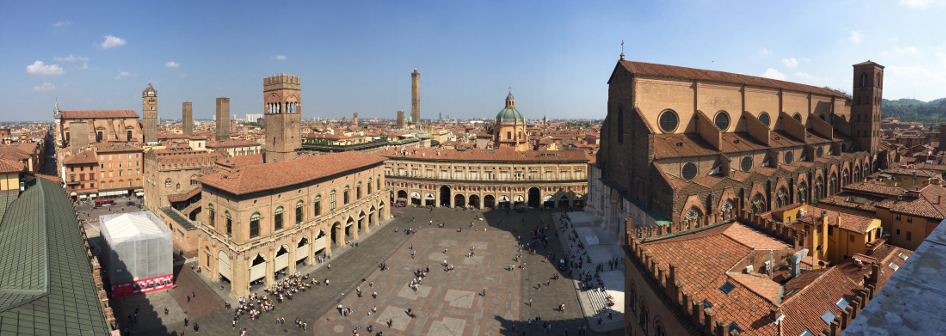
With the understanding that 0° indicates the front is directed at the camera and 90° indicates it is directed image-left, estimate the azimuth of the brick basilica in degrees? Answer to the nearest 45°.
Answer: approximately 45°

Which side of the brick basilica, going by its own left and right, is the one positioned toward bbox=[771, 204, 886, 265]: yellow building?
left

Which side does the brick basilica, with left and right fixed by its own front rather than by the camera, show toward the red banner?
front

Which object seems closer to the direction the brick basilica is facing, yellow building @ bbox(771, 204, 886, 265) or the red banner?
the red banner
